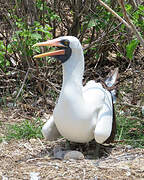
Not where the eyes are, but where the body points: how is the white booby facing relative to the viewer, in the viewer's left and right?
facing the viewer and to the left of the viewer
